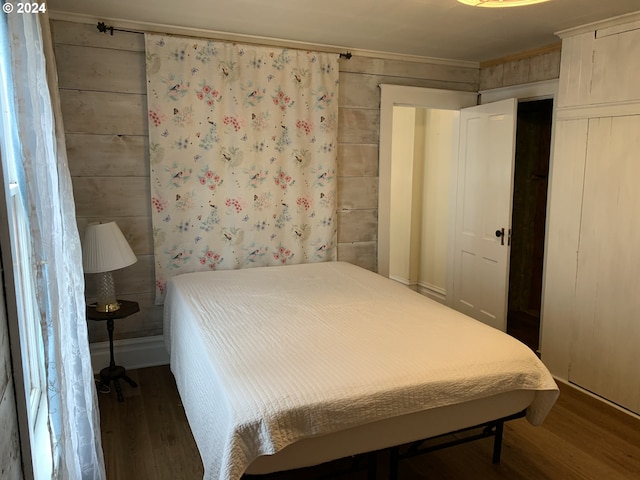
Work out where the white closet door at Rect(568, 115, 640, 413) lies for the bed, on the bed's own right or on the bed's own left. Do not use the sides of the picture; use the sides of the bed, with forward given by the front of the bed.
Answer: on the bed's own left

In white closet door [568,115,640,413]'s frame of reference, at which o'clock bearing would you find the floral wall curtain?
The floral wall curtain is roughly at 1 o'clock from the white closet door.

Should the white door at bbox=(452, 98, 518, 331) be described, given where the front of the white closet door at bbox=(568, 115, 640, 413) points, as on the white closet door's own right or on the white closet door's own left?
on the white closet door's own right

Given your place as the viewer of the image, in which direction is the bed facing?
facing the viewer and to the right of the viewer

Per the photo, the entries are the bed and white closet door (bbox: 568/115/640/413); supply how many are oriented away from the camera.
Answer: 0

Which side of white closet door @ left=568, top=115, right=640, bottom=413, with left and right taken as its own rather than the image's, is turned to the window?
front

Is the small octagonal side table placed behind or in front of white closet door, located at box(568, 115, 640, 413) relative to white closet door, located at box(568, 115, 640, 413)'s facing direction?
in front

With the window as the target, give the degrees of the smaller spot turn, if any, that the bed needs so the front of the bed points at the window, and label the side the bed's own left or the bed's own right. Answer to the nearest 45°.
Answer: approximately 90° to the bed's own right

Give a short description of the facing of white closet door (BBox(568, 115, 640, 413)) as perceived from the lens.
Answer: facing the viewer and to the left of the viewer
